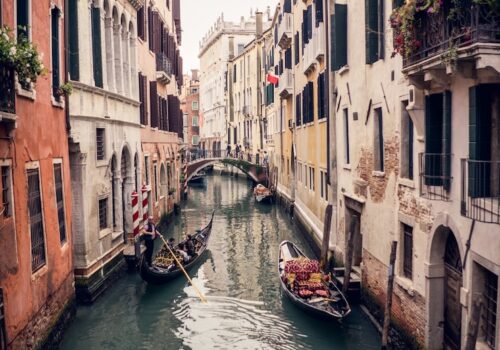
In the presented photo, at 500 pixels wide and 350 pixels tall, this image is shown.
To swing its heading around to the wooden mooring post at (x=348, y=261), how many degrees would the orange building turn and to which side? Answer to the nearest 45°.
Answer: approximately 45° to its left

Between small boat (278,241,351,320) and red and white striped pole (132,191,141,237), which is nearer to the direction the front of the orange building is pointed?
the small boat

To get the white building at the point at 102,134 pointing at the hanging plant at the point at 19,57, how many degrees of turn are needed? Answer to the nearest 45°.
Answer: approximately 45° to its right

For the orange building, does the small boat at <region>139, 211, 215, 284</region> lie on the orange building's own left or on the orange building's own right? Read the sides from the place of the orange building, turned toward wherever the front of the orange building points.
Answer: on the orange building's own left

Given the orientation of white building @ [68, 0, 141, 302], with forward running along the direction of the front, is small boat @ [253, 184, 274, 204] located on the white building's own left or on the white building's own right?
on the white building's own left

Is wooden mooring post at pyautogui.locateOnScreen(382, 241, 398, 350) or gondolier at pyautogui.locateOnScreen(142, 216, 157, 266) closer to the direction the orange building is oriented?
the wooden mooring post
